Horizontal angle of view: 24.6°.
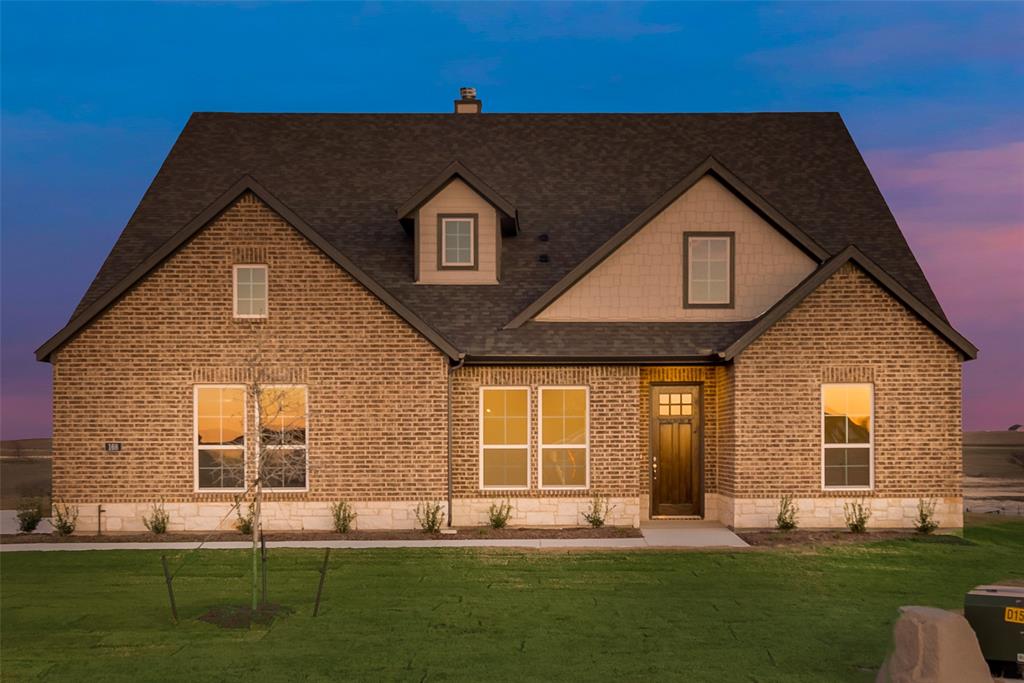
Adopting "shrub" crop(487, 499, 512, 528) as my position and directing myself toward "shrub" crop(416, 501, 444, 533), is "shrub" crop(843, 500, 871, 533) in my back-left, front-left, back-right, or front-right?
back-left

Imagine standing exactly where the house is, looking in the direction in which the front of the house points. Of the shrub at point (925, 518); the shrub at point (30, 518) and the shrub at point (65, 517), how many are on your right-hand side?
2

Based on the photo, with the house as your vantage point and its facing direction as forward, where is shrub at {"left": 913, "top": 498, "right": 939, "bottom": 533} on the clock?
The shrub is roughly at 9 o'clock from the house.

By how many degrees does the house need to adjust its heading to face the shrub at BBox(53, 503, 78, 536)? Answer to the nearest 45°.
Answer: approximately 90° to its right

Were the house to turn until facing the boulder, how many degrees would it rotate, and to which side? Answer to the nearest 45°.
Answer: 0° — it already faces it

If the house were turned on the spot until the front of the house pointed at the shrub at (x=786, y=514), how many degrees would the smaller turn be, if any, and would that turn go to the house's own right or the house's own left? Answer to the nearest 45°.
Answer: approximately 90° to the house's own left

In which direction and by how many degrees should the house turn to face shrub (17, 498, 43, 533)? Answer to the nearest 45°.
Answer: approximately 90° to its right

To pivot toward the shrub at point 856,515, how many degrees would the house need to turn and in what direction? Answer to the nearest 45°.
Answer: approximately 90° to its left

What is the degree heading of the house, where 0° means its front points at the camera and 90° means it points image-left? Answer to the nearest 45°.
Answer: approximately 0°

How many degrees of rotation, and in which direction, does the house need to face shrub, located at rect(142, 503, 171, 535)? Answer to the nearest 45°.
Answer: approximately 90° to its right
